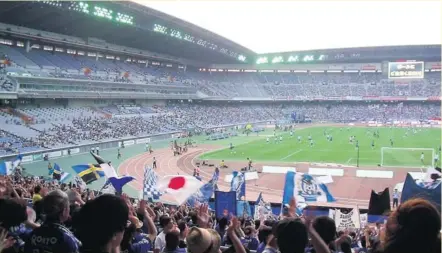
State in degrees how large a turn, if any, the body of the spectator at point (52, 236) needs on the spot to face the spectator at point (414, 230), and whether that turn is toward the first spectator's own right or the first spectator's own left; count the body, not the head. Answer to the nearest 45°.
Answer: approximately 90° to the first spectator's own right

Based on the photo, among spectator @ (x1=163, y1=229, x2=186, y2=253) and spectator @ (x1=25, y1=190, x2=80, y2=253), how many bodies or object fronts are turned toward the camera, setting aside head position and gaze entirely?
0

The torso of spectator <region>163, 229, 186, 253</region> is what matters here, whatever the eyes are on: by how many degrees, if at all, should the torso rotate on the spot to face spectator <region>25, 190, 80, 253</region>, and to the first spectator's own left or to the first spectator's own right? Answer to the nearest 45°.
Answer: approximately 135° to the first spectator's own left

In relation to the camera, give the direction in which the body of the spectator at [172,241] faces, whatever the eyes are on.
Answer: away from the camera

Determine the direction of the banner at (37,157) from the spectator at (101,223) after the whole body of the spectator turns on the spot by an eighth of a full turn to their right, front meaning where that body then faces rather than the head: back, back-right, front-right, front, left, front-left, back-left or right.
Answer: left

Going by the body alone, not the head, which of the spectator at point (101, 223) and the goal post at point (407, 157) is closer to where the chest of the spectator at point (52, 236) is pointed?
the goal post

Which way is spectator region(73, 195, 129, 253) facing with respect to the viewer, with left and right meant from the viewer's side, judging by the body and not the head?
facing away from the viewer and to the right of the viewer

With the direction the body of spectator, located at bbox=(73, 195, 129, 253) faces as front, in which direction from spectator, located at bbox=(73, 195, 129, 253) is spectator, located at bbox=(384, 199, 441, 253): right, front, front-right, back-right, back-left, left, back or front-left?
right

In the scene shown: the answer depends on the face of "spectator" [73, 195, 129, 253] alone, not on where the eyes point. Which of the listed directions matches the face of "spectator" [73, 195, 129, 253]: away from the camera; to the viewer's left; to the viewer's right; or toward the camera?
away from the camera

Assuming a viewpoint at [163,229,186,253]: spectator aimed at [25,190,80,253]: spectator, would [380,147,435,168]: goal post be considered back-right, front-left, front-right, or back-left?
back-right

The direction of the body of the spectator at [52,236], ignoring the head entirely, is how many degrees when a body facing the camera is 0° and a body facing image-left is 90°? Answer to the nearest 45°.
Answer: approximately 225°
